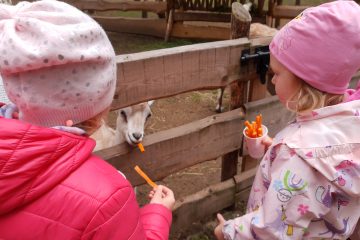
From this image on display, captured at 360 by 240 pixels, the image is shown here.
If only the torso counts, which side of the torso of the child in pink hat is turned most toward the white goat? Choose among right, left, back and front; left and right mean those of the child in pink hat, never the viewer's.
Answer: front

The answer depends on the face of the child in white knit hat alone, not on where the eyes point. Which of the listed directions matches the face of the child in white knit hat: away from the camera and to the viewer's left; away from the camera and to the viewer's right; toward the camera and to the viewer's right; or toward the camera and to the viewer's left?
away from the camera and to the viewer's right

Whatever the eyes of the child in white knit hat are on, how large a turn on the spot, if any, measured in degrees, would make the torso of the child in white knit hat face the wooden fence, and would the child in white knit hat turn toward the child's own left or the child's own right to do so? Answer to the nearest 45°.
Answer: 0° — they already face it

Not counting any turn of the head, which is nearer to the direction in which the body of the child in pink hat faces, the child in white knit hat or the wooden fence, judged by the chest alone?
the wooden fence

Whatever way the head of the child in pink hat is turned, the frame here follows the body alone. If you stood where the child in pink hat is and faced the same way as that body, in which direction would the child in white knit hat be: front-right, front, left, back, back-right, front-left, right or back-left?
left

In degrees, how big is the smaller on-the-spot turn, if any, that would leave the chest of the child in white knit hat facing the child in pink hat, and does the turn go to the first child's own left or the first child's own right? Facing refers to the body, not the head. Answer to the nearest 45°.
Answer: approximately 45° to the first child's own right

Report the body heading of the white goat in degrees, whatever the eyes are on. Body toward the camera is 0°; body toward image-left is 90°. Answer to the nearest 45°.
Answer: approximately 315°

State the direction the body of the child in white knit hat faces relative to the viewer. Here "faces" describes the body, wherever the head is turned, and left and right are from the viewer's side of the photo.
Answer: facing away from the viewer and to the right of the viewer

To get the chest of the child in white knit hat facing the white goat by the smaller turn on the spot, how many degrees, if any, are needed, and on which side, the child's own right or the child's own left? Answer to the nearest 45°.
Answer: approximately 45° to the child's own left

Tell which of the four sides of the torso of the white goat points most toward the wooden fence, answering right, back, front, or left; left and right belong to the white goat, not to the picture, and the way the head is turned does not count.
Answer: front

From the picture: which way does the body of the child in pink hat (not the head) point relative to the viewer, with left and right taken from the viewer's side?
facing away from the viewer and to the left of the viewer
